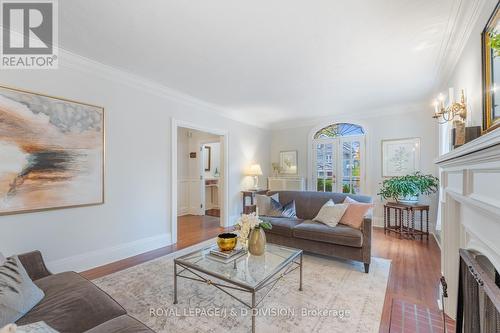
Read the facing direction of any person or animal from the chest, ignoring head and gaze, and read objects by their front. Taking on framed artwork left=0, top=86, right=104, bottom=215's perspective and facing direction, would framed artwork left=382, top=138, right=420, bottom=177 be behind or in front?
in front

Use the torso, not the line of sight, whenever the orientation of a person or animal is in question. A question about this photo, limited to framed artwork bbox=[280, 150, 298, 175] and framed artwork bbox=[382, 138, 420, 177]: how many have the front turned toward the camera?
2

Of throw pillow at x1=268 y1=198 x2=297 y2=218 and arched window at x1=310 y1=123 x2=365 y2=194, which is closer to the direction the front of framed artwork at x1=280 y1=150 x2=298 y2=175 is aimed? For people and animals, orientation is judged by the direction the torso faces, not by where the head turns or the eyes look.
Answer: the throw pillow

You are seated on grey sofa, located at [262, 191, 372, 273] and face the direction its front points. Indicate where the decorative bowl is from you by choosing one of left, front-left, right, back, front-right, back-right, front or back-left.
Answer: front

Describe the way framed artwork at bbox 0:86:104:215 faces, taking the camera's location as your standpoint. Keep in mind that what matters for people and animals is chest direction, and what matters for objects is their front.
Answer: facing the viewer and to the right of the viewer

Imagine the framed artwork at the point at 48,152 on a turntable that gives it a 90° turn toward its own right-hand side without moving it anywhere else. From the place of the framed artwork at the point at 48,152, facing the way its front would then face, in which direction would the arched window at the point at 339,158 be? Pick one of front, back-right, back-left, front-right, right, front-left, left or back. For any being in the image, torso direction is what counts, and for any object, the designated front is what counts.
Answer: back-left

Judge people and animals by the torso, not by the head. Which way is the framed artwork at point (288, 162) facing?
toward the camera

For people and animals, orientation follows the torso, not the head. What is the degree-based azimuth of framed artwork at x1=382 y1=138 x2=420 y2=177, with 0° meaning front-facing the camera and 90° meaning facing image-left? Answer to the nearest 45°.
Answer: approximately 0°

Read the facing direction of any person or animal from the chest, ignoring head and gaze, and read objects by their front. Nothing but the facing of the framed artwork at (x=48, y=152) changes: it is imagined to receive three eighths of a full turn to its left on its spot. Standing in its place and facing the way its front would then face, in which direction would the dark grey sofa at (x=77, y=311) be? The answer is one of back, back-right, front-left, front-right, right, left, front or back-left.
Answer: back

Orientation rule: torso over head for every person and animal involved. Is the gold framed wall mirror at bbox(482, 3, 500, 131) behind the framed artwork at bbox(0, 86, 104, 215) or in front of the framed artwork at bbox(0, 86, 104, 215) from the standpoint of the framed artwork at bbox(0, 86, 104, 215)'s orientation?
in front

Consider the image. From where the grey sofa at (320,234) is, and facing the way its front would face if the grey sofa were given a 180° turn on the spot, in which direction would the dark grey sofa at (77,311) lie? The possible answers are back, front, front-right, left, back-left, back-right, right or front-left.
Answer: back

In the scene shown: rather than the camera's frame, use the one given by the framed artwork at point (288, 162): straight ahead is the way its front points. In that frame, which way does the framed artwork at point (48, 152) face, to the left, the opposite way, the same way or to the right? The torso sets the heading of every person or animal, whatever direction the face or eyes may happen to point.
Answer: to the left

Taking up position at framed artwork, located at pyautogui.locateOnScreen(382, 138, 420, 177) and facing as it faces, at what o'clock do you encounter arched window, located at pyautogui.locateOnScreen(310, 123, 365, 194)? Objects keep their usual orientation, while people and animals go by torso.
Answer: The arched window is roughly at 3 o'clock from the framed artwork.

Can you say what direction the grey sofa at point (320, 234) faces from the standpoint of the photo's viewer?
facing the viewer and to the left of the viewer

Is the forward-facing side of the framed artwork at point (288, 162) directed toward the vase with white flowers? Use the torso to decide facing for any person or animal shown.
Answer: yes

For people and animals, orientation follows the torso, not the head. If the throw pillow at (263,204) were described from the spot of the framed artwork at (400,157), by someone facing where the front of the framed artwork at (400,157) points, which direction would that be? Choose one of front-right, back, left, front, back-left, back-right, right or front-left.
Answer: front-right

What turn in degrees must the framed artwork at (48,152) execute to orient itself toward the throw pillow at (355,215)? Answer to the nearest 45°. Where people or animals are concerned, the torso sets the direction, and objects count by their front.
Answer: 0° — it already faces it
